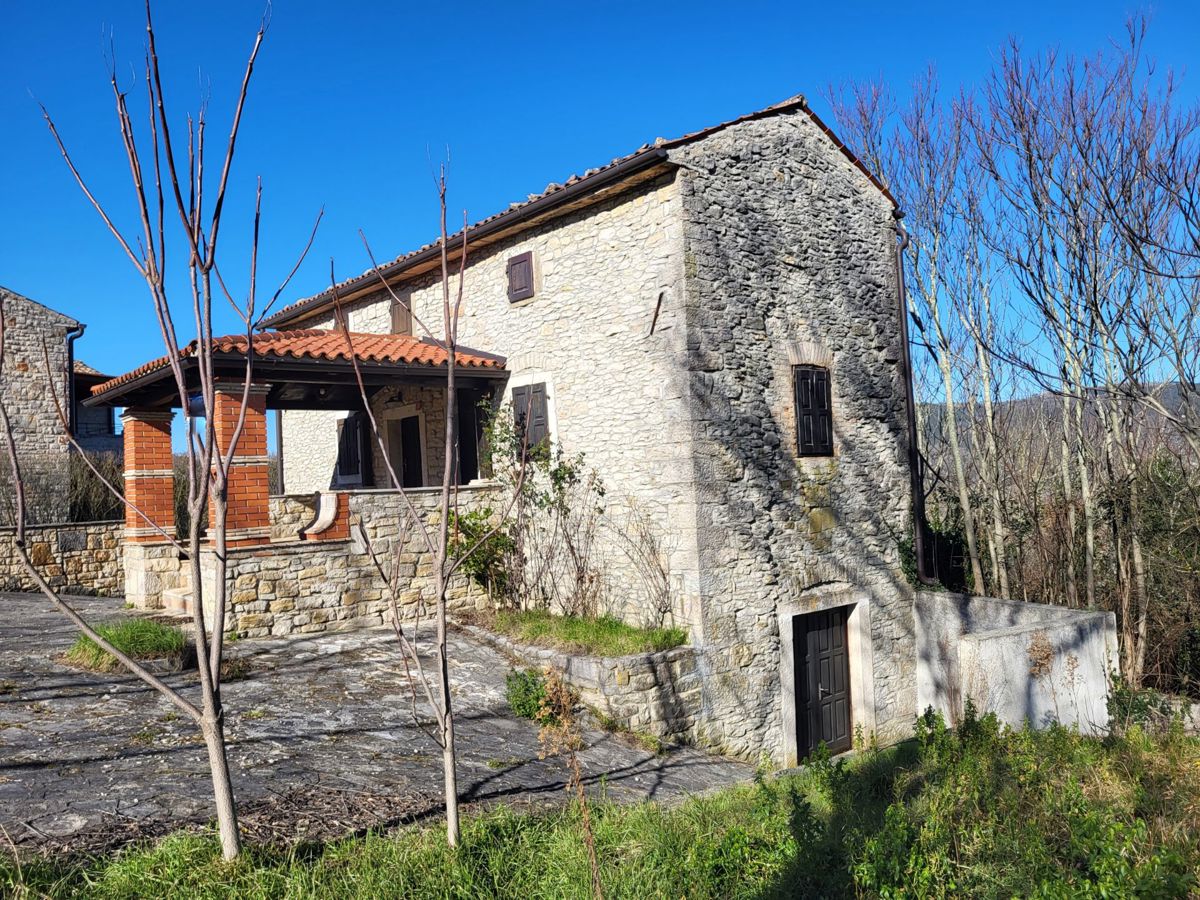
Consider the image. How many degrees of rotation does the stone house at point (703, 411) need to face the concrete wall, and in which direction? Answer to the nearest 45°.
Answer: approximately 90° to its left

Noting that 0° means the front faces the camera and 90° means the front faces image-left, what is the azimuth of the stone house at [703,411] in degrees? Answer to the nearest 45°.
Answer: approximately 45°

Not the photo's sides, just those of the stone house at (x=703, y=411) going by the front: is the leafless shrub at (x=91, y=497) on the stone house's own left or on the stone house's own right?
on the stone house's own right

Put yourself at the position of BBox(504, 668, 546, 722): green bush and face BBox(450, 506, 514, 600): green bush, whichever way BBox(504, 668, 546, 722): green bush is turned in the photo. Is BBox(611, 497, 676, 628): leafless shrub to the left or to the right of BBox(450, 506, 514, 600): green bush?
right

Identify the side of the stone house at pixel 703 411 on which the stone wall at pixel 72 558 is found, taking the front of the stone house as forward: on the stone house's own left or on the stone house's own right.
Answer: on the stone house's own right

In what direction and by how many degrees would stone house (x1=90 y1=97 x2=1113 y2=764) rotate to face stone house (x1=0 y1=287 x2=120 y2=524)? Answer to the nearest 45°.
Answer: approximately 90° to its right
